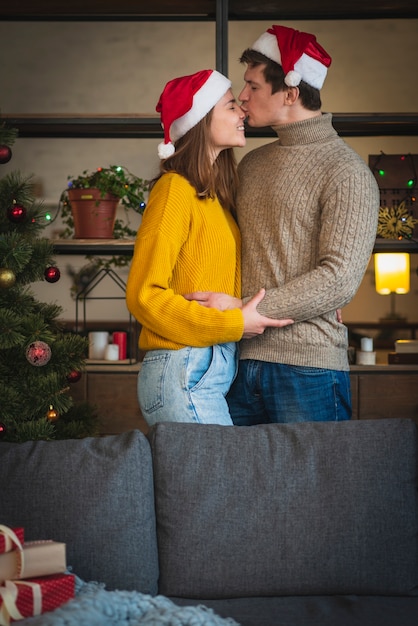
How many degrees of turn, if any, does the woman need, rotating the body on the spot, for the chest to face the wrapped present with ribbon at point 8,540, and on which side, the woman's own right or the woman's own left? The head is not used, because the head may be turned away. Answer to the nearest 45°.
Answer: approximately 135° to the woman's own right

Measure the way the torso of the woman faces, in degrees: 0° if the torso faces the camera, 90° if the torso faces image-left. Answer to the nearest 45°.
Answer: approximately 270°

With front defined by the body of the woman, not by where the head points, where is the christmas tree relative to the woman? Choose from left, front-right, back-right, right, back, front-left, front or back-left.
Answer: back-left

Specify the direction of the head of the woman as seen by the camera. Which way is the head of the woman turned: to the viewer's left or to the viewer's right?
to the viewer's right

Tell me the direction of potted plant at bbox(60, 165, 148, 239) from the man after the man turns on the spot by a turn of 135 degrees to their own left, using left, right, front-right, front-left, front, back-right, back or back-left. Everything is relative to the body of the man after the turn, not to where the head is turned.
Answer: back-left

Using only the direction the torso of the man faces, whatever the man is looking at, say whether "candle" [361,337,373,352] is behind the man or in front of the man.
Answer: behind
